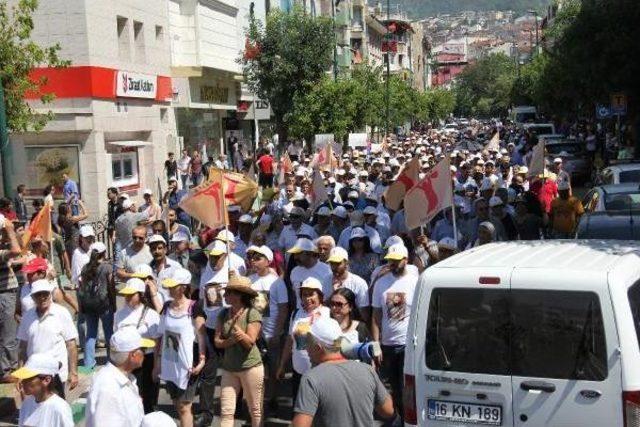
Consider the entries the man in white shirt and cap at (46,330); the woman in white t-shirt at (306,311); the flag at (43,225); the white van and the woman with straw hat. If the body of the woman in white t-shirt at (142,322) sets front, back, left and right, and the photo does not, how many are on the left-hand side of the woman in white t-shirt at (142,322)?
3

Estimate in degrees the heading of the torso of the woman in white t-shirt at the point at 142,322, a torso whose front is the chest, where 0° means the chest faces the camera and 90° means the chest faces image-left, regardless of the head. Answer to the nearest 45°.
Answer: approximately 45°

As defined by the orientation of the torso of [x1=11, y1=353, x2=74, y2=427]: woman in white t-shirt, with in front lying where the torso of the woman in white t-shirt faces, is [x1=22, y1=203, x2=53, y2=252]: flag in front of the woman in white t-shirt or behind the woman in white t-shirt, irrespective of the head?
behind

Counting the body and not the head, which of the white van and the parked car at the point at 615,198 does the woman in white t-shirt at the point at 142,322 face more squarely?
the white van

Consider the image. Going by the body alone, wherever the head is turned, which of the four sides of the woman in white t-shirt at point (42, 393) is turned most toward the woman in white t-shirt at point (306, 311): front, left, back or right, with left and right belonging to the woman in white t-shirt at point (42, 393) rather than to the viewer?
back

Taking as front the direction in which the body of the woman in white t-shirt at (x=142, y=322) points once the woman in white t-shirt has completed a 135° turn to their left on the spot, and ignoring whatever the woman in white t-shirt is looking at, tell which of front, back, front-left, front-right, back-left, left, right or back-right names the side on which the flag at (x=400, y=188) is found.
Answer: front-left
